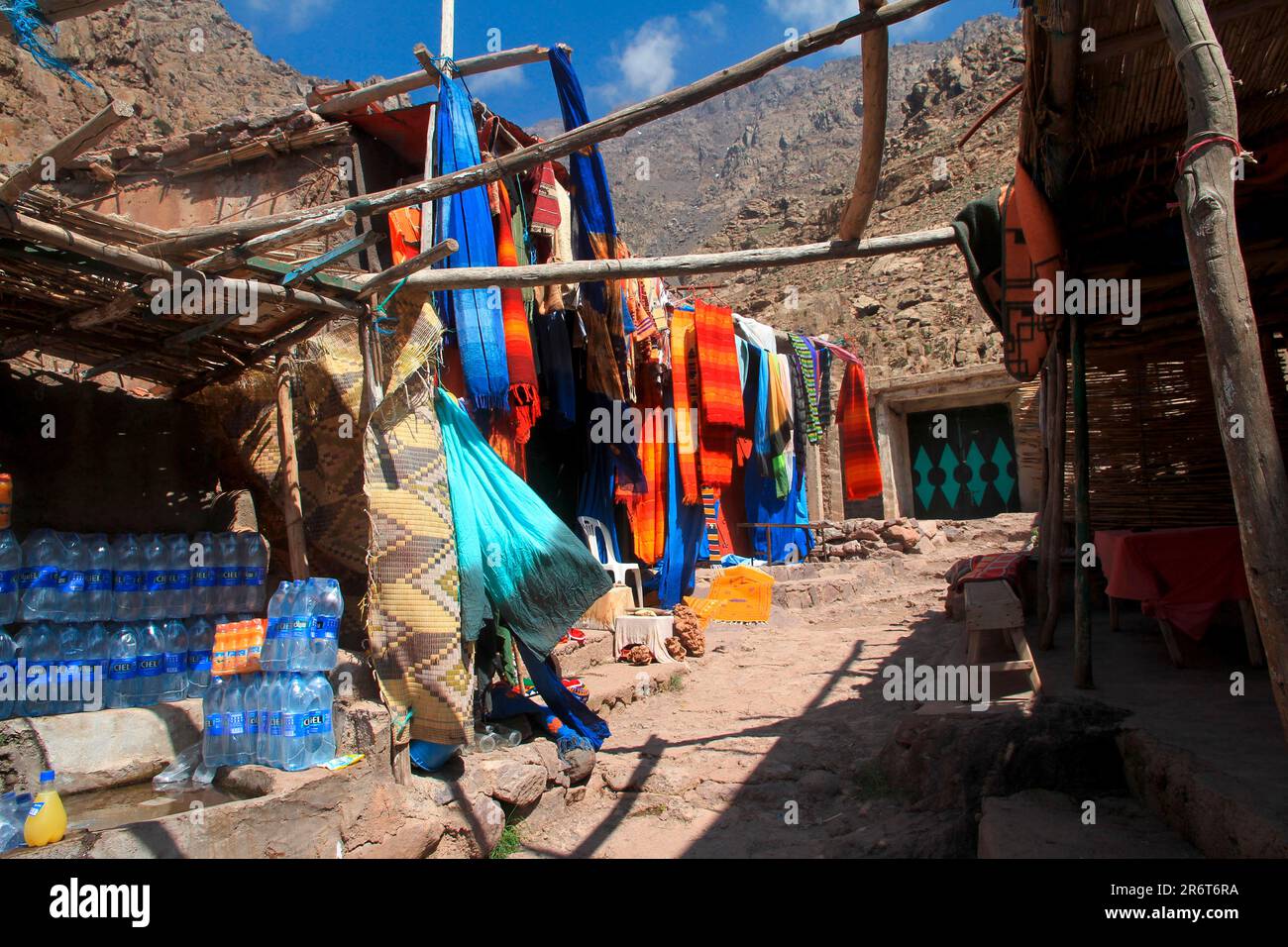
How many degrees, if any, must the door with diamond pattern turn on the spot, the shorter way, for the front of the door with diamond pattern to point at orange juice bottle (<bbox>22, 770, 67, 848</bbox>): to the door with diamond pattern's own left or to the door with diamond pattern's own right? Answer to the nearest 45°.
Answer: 0° — it already faces it

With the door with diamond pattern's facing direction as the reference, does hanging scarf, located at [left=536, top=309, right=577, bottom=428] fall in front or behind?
in front

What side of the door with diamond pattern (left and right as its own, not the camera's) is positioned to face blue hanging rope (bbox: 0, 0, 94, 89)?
front

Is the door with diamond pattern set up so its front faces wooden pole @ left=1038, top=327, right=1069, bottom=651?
yes

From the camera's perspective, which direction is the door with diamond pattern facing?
toward the camera

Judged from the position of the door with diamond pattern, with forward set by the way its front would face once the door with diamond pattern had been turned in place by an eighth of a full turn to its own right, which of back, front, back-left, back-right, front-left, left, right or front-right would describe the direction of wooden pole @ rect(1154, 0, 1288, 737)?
front-left

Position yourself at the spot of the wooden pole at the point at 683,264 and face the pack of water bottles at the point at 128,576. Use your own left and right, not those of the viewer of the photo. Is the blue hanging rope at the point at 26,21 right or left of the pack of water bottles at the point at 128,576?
left

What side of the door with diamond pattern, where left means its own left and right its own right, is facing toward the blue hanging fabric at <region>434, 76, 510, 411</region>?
front

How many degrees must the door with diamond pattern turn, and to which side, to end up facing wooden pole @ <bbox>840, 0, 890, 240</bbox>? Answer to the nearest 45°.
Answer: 0° — it already faces it

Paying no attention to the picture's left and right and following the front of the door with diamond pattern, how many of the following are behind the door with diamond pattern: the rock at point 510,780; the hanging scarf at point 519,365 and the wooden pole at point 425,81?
0

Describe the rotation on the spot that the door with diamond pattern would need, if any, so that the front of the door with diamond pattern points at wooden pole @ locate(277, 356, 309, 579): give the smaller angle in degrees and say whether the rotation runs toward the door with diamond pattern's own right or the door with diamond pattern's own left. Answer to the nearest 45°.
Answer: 0° — it already faces it

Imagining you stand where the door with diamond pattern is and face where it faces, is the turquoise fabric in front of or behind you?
in front

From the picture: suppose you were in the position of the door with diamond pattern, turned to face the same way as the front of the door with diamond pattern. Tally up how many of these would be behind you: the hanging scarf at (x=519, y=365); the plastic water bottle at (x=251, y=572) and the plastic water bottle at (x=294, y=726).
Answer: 0
